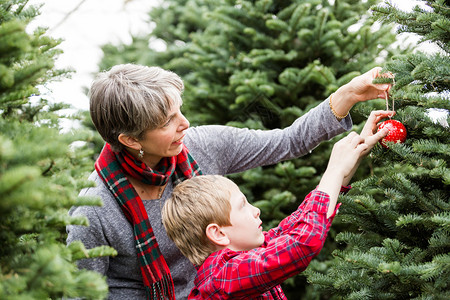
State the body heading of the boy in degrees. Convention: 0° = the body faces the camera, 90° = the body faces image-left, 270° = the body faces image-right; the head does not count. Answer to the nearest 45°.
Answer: approximately 270°

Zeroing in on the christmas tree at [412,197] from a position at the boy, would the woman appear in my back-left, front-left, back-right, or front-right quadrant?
back-left

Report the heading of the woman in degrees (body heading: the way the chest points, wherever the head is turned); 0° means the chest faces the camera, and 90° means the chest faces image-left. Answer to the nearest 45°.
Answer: approximately 315°

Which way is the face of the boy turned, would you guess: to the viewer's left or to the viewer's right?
to the viewer's right

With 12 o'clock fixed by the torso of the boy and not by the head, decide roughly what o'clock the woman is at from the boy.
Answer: The woman is roughly at 7 o'clock from the boy.
